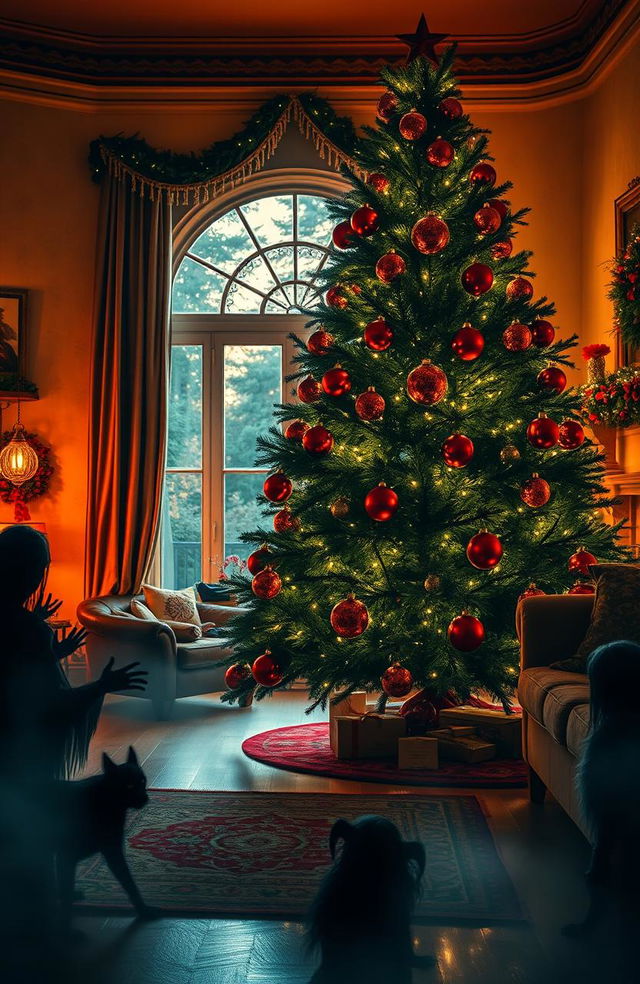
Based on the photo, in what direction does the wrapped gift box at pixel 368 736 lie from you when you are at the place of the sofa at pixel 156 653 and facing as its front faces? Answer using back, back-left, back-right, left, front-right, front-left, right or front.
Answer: front

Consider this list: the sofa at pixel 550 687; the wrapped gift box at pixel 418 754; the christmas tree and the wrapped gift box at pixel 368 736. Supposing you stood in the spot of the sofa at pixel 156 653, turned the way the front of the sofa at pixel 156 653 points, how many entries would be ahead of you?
4

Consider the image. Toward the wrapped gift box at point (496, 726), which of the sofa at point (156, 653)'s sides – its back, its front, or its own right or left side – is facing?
front

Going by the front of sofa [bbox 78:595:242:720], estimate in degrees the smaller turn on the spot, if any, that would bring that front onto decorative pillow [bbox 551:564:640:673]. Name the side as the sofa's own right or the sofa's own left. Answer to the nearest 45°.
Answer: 0° — it already faces it

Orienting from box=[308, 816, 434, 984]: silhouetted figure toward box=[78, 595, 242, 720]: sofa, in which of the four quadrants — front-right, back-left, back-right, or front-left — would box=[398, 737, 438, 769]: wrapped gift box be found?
front-right

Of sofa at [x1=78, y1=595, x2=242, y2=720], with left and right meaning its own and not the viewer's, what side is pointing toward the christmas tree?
front

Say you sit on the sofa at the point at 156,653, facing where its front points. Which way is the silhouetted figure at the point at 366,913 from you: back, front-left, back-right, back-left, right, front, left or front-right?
front-right

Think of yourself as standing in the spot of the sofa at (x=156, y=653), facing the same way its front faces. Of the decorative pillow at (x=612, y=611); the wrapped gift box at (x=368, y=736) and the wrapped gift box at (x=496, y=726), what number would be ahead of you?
3

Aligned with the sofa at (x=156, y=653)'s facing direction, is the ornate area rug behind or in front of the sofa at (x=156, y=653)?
in front
